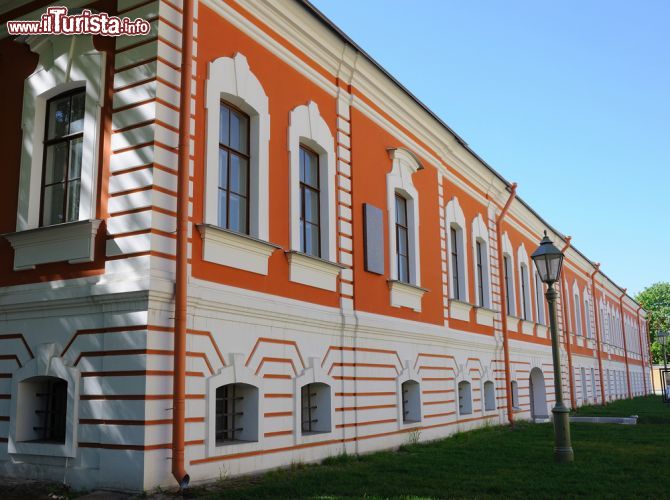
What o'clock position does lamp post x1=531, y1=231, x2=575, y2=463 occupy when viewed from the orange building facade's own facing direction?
The lamp post is roughly at 10 o'clock from the orange building facade.

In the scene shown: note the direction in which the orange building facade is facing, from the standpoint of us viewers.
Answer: facing the viewer and to the right of the viewer
